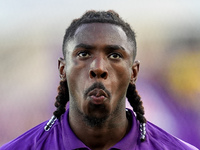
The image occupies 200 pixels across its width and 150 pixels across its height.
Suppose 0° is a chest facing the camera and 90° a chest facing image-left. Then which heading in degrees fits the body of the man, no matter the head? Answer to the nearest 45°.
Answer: approximately 0°
